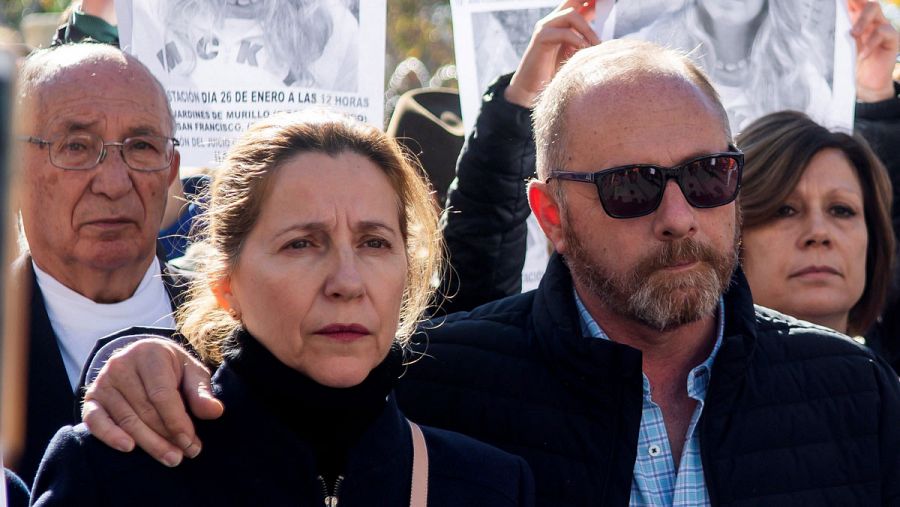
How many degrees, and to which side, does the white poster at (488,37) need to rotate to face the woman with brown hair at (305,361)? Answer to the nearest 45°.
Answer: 0° — it already faces them

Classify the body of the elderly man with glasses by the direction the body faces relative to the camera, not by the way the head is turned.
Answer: toward the camera

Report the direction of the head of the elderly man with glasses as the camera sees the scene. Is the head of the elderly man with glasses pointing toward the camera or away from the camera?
toward the camera

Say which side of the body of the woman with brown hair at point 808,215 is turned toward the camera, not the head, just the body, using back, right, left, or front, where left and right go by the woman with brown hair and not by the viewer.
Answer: front

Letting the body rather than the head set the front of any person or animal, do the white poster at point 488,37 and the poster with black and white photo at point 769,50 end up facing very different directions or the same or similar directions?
same or similar directions

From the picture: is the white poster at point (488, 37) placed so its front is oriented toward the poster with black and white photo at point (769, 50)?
no

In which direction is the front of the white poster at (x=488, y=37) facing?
toward the camera

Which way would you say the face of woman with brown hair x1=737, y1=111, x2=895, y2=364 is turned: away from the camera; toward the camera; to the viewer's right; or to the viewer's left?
toward the camera

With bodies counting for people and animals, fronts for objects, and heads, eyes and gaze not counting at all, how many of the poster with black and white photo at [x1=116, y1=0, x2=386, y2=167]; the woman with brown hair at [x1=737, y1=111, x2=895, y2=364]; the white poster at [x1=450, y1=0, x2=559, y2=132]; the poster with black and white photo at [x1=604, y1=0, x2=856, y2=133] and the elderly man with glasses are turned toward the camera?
5

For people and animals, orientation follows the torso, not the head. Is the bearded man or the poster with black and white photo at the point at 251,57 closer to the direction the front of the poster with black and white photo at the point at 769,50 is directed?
the bearded man

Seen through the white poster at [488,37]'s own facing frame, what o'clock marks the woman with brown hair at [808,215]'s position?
The woman with brown hair is roughly at 9 o'clock from the white poster.

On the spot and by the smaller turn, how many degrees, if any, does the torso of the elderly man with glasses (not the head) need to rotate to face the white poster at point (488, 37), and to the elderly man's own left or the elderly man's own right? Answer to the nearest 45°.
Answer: approximately 90° to the elderly man's own left

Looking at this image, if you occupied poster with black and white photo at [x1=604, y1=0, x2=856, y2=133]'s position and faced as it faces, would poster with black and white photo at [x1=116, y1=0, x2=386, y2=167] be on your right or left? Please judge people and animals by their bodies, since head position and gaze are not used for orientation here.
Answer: on your right

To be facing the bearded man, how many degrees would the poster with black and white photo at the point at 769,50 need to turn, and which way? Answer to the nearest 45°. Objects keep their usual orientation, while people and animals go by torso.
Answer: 0° — it already faces them

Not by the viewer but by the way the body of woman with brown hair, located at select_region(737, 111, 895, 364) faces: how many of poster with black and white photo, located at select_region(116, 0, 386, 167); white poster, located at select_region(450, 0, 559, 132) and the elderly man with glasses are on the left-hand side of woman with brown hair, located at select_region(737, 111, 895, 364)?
0
